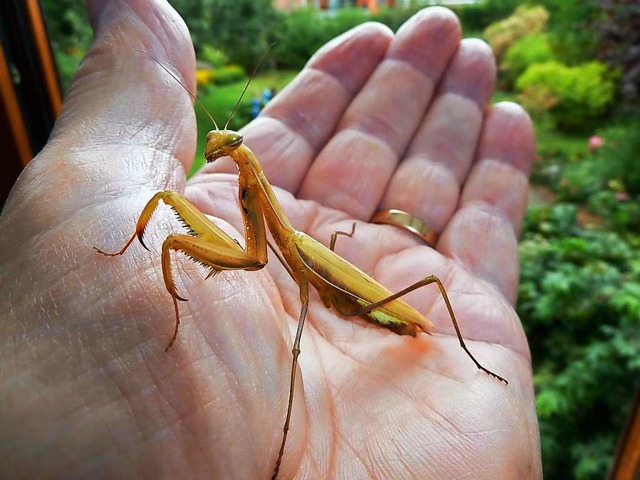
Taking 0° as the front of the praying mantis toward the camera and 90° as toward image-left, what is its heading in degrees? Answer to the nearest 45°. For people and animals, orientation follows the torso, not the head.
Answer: approximately 90°

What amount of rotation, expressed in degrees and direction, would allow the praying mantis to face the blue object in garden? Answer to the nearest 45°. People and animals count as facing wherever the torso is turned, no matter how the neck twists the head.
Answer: approximately 90° to its right
